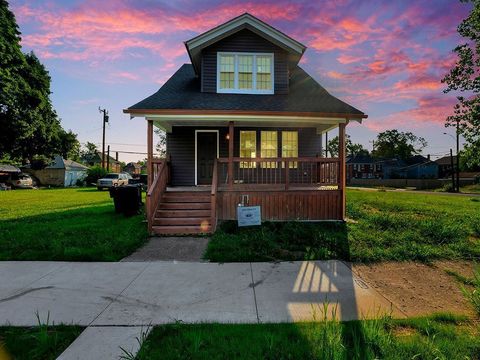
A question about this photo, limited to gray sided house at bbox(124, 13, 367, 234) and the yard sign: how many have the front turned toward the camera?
2

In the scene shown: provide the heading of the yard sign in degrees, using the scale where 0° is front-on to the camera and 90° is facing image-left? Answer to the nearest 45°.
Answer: approximately 0°

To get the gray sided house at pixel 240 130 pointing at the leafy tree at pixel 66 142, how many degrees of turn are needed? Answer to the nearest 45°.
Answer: approximately 135° to its right

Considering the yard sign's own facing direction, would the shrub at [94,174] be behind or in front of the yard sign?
behind

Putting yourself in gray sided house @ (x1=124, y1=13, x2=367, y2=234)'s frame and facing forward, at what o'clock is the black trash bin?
The black trash bin is roughly at 3 o'clock from the gray sided house.

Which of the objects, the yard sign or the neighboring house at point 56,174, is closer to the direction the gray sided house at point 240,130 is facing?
the yard sign

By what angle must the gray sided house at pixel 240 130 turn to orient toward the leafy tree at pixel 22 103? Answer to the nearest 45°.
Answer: approximately 135° to its right

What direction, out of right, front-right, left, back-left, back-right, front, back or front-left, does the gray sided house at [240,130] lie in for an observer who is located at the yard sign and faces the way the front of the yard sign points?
back

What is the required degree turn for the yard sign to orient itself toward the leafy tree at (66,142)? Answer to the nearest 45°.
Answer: approximately 135° to its right

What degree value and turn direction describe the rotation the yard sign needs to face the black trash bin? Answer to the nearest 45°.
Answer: approximately 135° to its right
